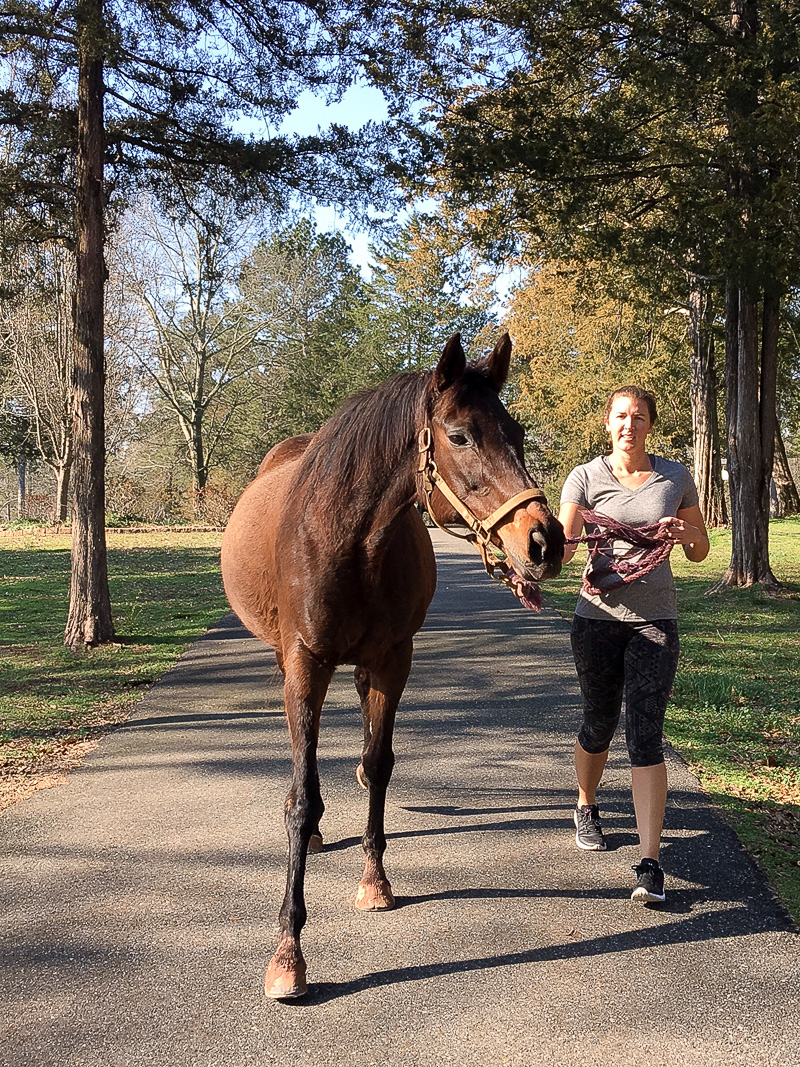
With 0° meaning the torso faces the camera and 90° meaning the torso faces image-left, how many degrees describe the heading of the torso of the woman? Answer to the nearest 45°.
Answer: approximately 0°

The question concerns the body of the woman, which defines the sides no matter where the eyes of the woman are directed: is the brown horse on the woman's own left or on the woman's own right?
on the woman's own right

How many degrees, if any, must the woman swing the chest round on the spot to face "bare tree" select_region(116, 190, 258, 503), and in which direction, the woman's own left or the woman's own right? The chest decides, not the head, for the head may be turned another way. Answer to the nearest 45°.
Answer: approximately 135° to the woman's own right

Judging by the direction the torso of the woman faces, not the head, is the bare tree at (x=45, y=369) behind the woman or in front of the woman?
behind

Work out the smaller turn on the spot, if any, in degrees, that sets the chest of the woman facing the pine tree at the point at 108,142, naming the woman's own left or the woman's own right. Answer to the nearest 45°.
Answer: approximately 135° to the woman's own right

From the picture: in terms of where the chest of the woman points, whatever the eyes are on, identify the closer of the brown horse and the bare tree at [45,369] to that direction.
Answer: the brown horse
